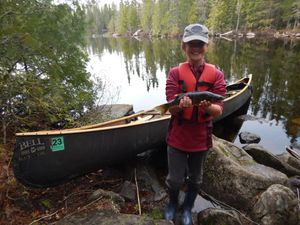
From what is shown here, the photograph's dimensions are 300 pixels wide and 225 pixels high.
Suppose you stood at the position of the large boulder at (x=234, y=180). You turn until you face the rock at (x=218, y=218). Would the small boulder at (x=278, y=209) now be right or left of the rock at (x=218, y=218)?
left

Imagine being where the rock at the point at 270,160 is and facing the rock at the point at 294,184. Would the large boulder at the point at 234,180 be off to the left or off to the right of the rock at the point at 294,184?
right

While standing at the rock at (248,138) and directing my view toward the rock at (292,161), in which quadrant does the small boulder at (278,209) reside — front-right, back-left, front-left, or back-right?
front-right

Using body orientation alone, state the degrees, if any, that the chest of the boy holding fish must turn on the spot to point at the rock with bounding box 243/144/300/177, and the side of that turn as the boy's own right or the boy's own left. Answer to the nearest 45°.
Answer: approximately 135° to the boy's own left

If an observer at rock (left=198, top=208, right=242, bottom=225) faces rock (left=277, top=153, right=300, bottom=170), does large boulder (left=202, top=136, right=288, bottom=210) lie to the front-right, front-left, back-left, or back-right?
front-left

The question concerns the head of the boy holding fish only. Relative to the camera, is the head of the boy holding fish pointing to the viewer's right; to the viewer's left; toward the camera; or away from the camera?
toward the camera

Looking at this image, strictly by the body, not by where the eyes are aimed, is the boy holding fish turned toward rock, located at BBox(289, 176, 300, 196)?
no

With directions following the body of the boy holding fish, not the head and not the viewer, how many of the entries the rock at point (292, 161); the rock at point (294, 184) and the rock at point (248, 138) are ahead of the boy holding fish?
0

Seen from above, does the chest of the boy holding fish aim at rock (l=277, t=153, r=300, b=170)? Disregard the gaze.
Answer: no

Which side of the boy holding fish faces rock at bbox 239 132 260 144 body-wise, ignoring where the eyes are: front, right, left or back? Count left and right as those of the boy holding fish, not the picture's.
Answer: back

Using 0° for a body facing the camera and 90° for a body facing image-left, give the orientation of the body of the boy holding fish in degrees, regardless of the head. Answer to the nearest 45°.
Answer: approximately 0°
